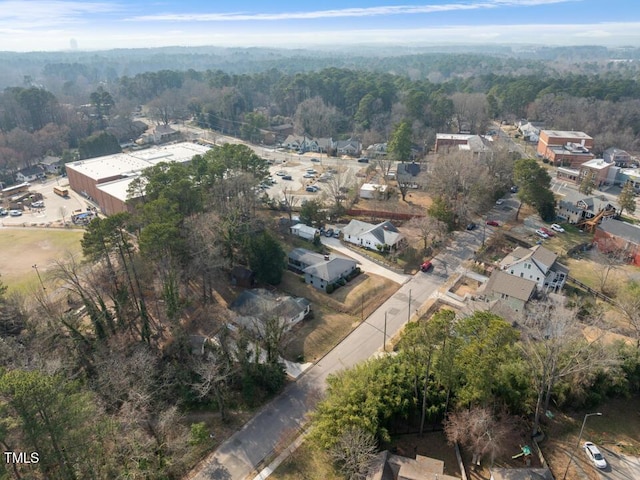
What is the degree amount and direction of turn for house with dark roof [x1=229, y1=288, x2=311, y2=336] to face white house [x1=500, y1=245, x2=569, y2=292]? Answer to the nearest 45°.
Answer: approximately 45° to its left

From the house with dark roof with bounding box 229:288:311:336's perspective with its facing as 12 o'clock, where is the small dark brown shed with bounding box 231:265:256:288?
the small dark brown shed with bounding box 231:265:256:288 is roughly at 7 o'clock from the house with dark roof with bounding box 229:288:311:336.

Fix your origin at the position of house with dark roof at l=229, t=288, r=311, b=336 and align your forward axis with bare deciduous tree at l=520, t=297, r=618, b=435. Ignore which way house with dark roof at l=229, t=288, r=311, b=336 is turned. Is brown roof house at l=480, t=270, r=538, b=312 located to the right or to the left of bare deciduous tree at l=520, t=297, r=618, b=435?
left

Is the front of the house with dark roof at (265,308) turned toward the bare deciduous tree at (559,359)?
yes

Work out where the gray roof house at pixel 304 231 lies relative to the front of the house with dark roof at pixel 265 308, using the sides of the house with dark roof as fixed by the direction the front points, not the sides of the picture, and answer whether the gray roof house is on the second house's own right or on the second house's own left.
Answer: on the second house's own left

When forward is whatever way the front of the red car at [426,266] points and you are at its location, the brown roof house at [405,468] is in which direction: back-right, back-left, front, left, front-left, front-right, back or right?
front-left

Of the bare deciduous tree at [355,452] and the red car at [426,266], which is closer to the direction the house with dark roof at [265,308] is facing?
the bare deciduous tree

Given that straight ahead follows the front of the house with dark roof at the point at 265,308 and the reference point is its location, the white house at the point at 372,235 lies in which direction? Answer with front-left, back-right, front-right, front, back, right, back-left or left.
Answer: left

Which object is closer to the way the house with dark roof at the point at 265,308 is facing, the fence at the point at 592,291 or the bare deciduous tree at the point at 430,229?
the fence

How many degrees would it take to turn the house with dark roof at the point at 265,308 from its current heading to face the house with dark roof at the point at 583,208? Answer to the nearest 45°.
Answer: approximately 45° to its left

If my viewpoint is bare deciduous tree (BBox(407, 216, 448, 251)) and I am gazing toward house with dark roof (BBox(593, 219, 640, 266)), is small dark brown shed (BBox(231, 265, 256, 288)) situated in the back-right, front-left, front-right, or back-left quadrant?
back-right
